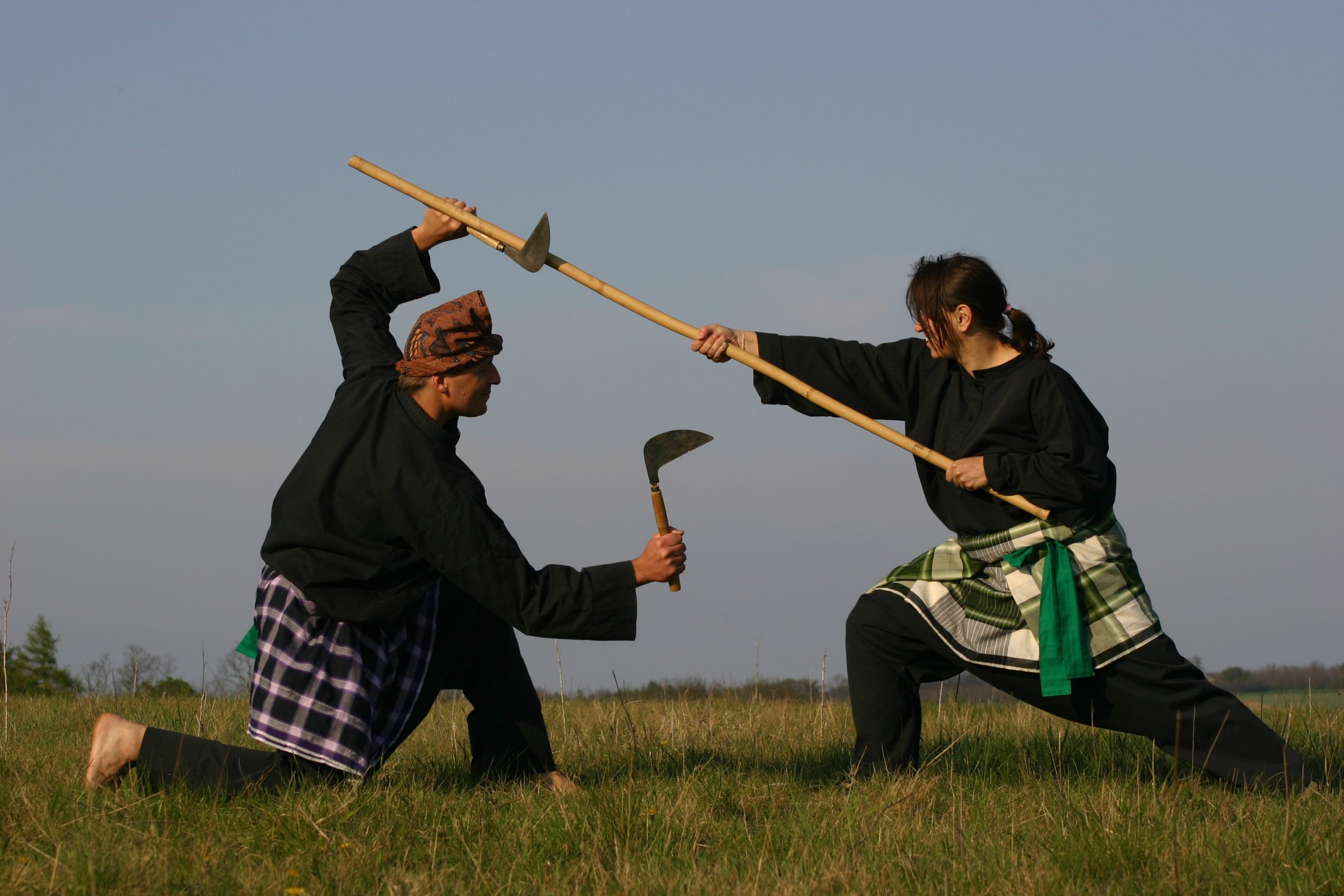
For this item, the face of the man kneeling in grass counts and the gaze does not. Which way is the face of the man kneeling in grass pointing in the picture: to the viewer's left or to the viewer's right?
to the viewer's right

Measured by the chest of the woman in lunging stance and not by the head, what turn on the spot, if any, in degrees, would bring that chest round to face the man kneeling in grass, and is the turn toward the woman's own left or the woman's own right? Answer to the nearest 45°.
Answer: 0° — they already face them

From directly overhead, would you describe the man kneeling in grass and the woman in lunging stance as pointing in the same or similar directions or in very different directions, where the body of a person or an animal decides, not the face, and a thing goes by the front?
very different directions

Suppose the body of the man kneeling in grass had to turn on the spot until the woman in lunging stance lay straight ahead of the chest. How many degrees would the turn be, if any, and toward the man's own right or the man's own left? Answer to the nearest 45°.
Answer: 0° — they already face them

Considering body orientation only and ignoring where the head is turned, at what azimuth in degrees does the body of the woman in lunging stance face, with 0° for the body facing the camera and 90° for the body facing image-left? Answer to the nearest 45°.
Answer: approximately 45°

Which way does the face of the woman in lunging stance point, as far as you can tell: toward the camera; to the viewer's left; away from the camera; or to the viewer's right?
to the viewer's left

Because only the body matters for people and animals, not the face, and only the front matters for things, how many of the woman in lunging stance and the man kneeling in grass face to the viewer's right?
1

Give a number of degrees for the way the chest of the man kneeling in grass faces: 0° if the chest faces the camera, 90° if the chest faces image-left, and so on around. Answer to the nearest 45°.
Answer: approximately 270°
